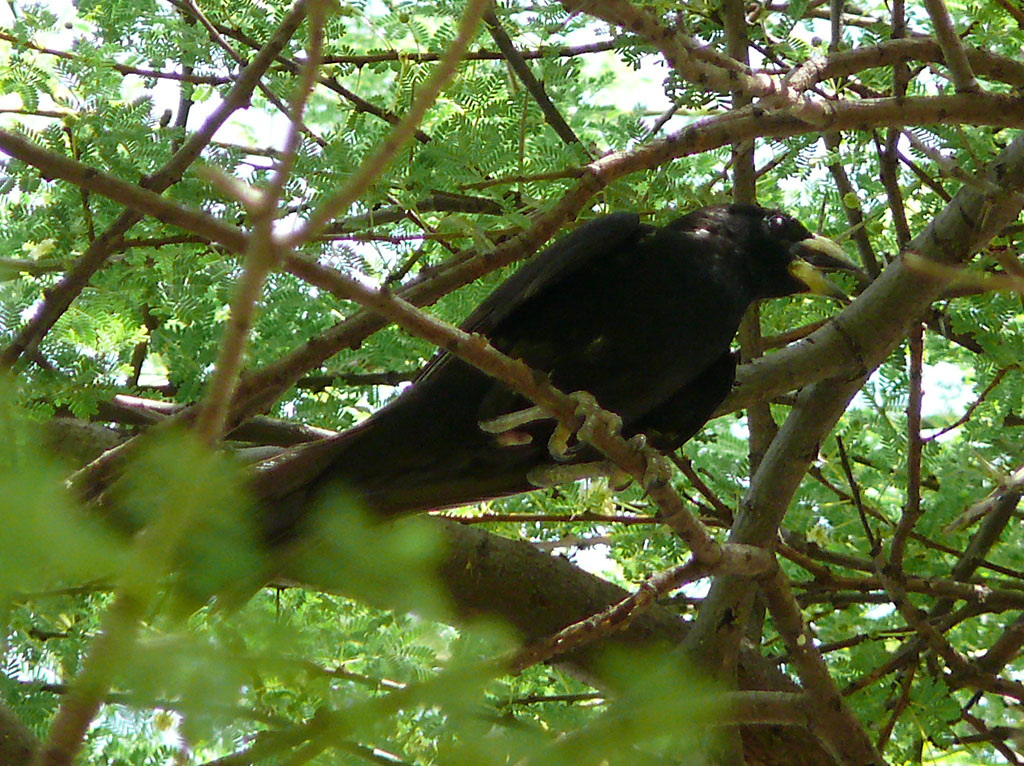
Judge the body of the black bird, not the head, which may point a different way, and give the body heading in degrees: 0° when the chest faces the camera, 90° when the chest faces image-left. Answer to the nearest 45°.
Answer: approximately 270°
